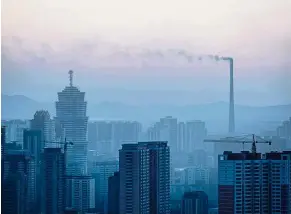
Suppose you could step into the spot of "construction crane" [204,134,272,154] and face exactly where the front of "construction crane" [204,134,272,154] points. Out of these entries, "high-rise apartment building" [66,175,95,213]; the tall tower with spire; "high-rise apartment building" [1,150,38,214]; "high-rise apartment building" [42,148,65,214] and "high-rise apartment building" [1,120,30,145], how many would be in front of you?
5

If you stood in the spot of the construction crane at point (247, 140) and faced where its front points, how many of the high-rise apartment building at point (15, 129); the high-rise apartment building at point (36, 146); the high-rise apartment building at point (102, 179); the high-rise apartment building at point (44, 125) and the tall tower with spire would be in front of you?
5

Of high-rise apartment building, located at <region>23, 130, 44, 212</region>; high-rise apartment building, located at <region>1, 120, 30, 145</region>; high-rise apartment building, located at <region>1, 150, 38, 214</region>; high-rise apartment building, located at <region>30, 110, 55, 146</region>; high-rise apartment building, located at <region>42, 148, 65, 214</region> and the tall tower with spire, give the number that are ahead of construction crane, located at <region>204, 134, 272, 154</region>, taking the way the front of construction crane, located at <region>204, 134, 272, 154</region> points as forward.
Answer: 6

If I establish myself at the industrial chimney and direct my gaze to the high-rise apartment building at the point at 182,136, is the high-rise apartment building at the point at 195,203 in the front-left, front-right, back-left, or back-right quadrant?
front-left

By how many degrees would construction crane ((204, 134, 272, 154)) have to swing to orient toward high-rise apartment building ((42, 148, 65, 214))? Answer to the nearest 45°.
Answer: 0° — it already faces it

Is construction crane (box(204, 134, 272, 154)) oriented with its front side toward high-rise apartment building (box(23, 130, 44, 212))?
yes

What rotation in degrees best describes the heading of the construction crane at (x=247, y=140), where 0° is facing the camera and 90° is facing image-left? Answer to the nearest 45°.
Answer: approximately 90°
